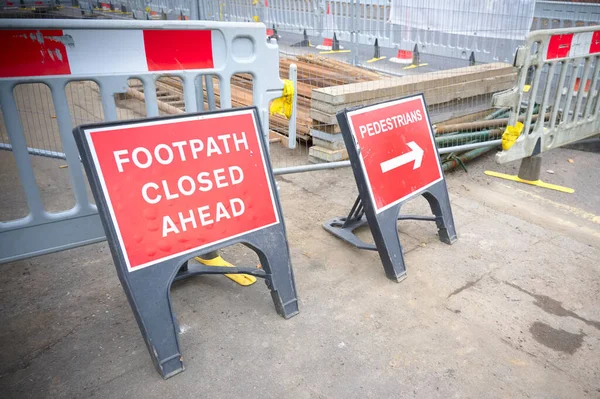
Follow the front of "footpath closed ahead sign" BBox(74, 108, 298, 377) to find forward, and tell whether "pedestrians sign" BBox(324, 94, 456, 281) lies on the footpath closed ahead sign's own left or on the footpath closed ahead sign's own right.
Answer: on the footpath closed ahead sign's own left

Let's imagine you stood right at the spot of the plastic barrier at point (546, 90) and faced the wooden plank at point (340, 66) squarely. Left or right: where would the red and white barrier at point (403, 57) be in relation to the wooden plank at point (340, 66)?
right

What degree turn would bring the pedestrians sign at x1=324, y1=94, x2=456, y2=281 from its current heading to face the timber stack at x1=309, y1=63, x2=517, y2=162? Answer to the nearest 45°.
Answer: approximately 135° to its left

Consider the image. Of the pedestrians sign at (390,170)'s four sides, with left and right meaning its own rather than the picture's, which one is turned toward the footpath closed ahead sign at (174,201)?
right

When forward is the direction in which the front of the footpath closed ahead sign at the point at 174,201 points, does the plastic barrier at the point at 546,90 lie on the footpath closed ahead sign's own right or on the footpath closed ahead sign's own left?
on the footpath closed ahead sign's own left

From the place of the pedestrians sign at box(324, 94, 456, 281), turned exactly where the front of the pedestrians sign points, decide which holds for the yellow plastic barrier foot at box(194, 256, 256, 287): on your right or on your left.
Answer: on your right

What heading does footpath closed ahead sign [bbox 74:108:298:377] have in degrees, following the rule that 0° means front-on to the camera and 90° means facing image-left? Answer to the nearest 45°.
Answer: approximately 315°

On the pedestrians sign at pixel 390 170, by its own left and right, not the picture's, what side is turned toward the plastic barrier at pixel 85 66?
right
